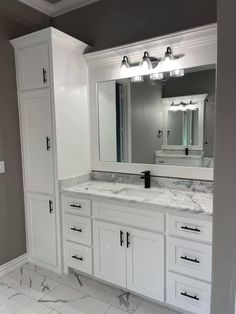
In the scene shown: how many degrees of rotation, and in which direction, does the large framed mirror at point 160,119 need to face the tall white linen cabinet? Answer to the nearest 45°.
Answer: approximately 45° to its right

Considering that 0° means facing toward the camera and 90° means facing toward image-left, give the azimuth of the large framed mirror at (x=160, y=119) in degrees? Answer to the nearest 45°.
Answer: approximately 45°

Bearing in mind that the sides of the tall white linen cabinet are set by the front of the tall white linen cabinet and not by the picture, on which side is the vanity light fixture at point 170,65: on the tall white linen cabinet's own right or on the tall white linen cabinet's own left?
on the tall white linen cabinet's own left

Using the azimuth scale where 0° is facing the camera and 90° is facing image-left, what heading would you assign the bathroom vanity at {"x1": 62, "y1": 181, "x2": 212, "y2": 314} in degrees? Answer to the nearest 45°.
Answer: approximately 45°

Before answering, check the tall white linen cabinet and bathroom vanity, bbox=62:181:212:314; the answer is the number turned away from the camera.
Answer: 0

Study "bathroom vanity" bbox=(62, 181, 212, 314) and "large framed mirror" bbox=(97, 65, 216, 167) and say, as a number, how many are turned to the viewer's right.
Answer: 0
